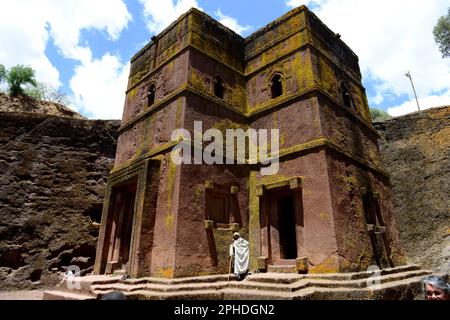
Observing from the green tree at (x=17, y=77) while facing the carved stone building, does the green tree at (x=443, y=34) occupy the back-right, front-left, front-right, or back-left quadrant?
front-left

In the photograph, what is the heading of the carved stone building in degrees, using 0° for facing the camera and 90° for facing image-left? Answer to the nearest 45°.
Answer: approximately 45°

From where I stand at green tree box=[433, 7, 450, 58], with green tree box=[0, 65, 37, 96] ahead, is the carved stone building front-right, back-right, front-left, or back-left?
front-left

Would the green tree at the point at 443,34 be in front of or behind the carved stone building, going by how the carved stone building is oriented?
behind

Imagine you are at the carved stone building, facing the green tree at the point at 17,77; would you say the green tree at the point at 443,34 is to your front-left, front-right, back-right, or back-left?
back-right

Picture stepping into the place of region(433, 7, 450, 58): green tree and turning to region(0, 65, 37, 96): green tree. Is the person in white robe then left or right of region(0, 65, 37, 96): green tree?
left

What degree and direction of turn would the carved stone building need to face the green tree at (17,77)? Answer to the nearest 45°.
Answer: approximately 90° to its right
